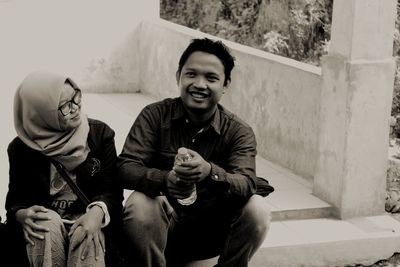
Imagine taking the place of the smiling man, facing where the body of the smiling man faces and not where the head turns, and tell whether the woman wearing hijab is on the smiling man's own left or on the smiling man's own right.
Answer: on the smiling man's own right

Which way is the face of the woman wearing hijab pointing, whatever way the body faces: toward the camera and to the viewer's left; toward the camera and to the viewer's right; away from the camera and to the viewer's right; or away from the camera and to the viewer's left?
toward the camera and to the viewer's right

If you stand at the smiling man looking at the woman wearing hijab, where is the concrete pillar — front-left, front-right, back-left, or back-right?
back-right

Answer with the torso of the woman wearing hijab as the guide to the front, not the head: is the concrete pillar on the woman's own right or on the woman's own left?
on the woman's own left

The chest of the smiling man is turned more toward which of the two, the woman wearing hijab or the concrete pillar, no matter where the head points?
the woman wearing hijab

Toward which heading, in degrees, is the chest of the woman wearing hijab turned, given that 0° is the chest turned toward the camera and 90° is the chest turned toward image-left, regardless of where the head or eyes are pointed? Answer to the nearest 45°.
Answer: approximately 0°

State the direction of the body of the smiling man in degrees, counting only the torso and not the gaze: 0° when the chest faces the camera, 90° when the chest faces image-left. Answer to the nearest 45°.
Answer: approximately 0°
